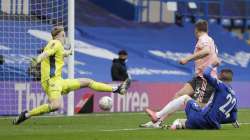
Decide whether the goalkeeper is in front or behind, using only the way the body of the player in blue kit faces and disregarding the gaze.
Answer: in front

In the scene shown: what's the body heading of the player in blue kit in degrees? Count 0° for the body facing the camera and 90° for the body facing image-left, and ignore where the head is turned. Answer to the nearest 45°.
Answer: approximately 135°

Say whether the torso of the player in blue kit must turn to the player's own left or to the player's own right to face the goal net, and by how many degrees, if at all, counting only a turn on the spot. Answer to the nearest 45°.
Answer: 0° — they already face it

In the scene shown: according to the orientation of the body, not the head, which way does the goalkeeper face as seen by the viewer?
to the viewer's right

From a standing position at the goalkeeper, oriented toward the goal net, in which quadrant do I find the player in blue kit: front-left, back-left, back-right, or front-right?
back-right

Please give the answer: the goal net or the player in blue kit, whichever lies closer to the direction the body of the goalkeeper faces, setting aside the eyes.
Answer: the player in blue kit

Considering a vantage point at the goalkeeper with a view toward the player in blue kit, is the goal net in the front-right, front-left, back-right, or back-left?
back-left
